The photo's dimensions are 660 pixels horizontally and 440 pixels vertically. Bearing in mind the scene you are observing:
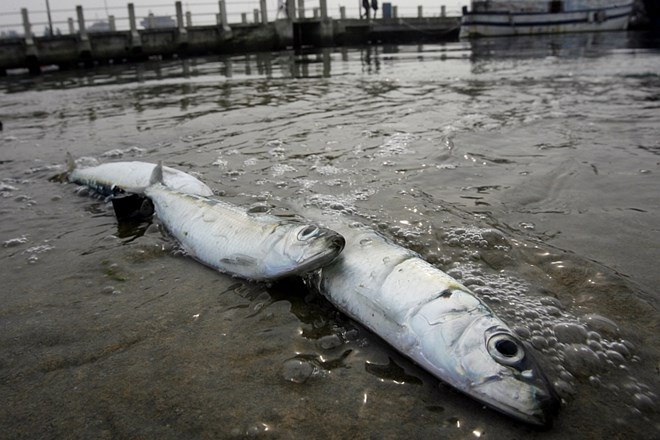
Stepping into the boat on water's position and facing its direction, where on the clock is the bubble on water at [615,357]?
The bubble on water is roughly at 3 o'clock from the boat on water.

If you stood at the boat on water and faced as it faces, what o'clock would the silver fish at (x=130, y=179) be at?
The silver fish is roughly at 3 o'clock from the boat on water.

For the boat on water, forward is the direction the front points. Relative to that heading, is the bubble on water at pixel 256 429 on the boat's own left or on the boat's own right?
on the boat's own right

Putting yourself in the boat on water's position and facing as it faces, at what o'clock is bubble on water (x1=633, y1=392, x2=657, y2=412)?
The bubble on water is roughly at 3 o'clock from the boat on water.

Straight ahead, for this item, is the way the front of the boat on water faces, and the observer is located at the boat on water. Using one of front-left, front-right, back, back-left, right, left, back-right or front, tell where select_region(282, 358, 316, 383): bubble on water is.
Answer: right

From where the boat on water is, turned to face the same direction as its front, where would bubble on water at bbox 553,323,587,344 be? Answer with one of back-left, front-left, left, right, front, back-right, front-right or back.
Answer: right

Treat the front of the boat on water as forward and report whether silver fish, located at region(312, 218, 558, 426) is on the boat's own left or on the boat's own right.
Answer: on the boat's own right

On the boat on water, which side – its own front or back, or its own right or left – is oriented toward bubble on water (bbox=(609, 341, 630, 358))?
right

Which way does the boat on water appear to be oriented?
to the viewer's right

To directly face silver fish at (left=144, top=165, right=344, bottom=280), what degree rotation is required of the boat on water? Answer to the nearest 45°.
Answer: approximately 90° to its right

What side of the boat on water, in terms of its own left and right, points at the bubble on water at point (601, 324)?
right
